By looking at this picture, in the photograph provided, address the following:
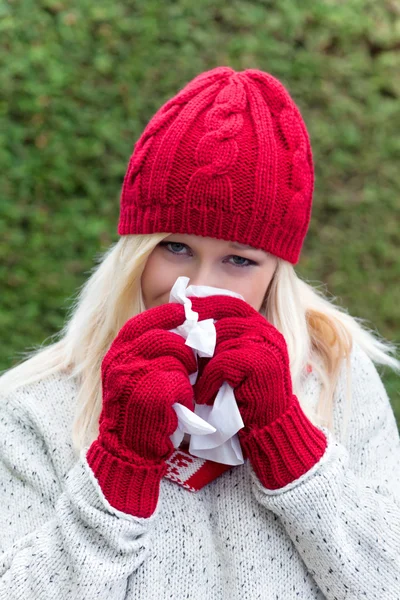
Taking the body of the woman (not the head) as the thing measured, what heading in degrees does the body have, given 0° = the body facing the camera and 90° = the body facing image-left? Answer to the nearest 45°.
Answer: approximately 0°
